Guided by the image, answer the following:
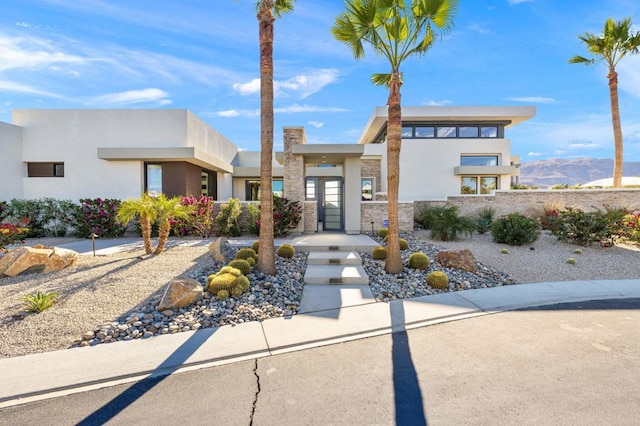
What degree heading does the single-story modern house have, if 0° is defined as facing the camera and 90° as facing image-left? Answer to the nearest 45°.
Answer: approximately 0°

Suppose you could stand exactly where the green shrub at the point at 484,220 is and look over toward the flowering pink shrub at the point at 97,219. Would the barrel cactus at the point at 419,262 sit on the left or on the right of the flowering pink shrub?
left

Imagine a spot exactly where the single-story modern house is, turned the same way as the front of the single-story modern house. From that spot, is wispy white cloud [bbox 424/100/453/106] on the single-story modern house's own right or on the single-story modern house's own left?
on the single-story modern house's own left

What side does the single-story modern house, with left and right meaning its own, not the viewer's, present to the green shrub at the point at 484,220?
left

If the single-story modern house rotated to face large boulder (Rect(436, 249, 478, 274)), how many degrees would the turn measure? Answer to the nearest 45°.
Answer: approximately 45° to its left

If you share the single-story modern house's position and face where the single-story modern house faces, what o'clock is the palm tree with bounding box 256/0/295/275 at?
The palm tree is roughly at 11 o'clock from the single-story modern house.

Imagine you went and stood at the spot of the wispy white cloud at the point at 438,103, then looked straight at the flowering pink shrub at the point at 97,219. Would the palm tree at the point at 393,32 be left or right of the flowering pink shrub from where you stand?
left
